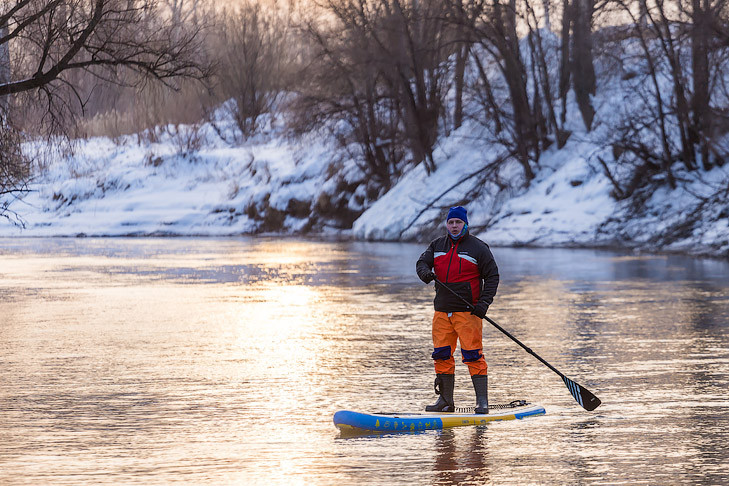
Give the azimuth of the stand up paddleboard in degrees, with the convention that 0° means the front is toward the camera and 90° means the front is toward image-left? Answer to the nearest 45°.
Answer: approximately 45°

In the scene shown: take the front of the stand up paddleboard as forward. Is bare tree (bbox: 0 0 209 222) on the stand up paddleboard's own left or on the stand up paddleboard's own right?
on the stand up paddleboard's own right
